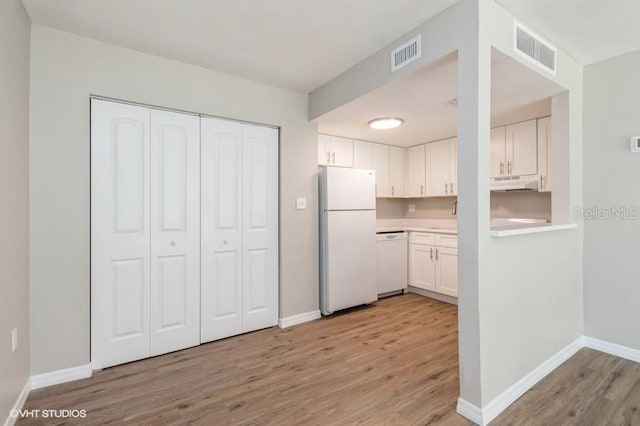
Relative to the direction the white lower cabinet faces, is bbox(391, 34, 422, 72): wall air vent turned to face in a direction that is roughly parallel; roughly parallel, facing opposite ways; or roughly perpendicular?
roughly parallel

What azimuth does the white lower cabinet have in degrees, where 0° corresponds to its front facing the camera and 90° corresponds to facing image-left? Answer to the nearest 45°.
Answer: approximately 45°

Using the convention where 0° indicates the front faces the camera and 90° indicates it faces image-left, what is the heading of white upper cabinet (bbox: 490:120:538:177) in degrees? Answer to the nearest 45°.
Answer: approximately 45°

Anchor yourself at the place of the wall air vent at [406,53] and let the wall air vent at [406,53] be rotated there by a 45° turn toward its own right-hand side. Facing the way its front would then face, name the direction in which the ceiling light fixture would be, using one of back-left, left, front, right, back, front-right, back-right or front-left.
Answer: right

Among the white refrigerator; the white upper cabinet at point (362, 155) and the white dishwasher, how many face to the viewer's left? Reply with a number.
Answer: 0

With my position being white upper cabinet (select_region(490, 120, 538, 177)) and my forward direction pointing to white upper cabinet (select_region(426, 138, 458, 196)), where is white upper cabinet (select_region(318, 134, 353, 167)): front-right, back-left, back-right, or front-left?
front-left

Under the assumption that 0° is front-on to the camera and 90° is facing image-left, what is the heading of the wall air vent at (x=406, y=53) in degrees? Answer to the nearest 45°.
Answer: approximately 45°

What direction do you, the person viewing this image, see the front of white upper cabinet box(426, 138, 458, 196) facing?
facing the viewer and to the left of the viewer

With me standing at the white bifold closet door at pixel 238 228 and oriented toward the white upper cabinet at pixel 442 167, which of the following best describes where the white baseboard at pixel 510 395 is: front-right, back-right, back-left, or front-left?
front-right

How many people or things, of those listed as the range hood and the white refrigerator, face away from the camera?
0

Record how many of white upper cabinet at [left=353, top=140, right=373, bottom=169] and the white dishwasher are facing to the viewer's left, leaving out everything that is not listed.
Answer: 0

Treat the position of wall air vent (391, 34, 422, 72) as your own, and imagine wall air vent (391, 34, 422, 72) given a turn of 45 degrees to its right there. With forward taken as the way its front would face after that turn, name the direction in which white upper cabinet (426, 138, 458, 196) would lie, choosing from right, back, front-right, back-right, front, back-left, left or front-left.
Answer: right

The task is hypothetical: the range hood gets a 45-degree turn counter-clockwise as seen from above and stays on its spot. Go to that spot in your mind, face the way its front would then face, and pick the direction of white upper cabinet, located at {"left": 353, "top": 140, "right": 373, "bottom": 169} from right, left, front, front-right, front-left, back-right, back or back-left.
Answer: right

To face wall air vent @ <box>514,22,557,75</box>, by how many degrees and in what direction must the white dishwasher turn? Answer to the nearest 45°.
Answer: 0° — it already faces it

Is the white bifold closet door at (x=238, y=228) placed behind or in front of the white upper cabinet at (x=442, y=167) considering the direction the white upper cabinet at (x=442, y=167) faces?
in front

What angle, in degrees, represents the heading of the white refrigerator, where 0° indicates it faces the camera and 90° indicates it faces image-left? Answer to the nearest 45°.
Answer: approximately 315°
